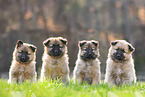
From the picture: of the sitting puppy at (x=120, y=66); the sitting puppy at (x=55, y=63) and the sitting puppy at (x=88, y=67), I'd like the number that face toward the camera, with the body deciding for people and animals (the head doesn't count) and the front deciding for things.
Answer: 3

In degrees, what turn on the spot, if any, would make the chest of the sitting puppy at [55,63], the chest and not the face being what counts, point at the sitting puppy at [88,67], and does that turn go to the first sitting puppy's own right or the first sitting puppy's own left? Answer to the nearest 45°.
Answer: approximately 90° to the first sitting puppy's own left

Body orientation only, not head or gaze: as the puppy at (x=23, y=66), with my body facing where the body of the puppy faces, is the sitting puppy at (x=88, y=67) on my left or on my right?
on my left

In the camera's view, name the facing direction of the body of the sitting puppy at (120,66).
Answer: toward the camera

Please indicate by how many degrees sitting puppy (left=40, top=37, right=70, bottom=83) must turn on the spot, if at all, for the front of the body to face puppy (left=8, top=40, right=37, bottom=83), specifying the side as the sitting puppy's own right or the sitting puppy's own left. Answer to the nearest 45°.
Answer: approximately 90° to the sitting puppy's own right

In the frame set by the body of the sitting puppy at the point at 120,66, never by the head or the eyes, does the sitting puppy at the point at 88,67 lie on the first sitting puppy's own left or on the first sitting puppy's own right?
on the first sitting puppy's own right

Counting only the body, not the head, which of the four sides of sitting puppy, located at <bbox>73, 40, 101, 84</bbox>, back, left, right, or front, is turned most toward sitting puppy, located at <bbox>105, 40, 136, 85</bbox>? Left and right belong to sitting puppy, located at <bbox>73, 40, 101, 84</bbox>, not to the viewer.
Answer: left

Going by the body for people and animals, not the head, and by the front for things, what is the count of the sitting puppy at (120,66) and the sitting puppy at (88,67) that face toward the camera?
2

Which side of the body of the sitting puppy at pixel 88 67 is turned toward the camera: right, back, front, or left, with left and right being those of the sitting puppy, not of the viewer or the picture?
front

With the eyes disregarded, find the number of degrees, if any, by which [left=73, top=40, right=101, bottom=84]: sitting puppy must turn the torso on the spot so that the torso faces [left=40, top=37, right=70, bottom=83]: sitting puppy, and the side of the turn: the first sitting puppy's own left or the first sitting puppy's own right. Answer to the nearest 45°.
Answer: approximately 90° to the first sitting puppy's own right

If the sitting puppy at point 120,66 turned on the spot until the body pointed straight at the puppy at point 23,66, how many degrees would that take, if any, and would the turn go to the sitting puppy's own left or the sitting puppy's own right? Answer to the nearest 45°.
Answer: approximately 90° to the sitting puppy's own right
